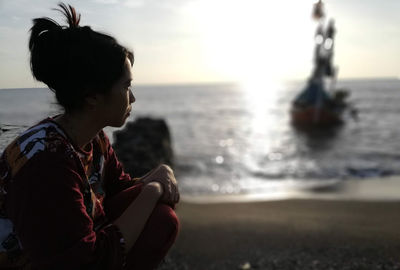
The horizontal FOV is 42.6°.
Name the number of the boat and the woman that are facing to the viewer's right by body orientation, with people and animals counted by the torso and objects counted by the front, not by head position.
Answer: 1

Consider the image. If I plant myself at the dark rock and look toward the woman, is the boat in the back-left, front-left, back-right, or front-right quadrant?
back-left

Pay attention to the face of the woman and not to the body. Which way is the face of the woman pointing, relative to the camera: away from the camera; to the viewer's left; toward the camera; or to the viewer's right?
to the viewer's right

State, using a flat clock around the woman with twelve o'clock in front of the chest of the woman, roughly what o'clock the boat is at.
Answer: The boat is roughly at 10 o'clock from the woman.

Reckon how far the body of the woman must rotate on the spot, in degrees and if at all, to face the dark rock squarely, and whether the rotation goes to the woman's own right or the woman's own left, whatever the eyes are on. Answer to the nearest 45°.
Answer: approximately 90° to the woman's own left

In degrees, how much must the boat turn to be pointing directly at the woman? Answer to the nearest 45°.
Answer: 0° — it already faces them

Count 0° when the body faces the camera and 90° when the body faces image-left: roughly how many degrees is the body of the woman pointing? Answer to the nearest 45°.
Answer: approximately 270°
